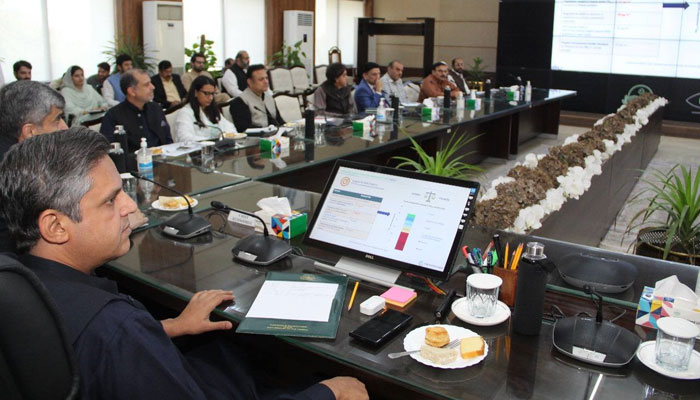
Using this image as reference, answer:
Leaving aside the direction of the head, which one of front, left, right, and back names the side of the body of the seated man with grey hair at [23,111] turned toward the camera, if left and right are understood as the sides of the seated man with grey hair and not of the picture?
right

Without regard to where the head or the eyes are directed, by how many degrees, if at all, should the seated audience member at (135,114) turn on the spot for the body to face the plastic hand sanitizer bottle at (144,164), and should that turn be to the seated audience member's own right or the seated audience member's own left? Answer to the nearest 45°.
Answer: approximately 45° to the seated audience member's own right

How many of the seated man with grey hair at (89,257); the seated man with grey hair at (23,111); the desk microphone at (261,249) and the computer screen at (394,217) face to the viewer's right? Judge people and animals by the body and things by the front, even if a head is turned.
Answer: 2

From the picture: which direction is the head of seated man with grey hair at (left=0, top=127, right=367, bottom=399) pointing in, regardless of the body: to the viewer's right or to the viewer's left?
to the viewer's right

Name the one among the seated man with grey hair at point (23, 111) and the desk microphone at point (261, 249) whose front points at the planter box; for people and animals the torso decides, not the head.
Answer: the seated man with grey hair

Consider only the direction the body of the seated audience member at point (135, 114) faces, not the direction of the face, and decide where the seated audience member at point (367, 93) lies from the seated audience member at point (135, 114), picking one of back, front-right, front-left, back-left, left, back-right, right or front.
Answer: left

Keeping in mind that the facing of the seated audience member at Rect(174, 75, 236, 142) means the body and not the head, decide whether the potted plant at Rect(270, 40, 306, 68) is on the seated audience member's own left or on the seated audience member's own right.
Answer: on the seated audience member's own left

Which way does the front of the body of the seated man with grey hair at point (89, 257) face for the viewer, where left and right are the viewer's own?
facing to the right of the viewer

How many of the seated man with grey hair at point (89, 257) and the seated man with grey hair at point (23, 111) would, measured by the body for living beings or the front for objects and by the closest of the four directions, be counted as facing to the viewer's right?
2

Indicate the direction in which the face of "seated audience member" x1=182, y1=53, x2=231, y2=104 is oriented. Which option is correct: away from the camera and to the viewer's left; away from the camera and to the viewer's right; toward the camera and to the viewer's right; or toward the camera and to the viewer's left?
toward the camera and to the viewer's right

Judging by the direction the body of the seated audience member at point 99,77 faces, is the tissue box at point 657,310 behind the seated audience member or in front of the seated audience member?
in front

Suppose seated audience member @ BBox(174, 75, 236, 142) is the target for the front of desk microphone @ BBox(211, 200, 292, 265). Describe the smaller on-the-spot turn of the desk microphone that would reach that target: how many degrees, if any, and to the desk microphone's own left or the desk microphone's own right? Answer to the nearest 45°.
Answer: approximately 135° to the desk microphone's own right

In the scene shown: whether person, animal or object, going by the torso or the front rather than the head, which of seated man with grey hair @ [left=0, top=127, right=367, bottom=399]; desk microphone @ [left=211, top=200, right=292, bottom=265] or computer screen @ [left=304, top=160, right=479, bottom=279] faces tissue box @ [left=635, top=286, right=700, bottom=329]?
the seated man with grey hair
